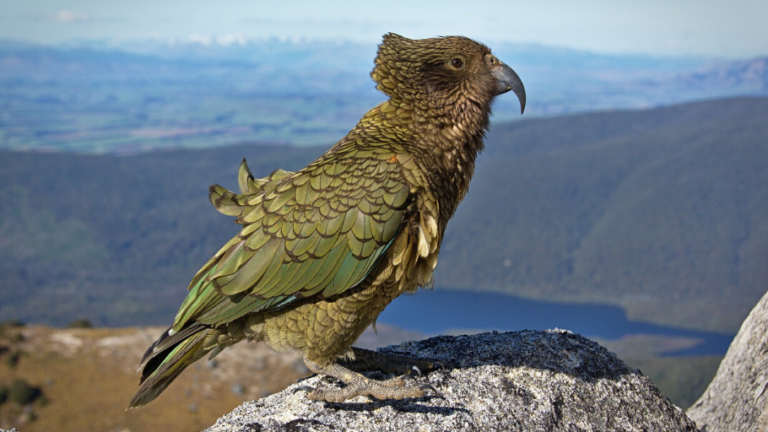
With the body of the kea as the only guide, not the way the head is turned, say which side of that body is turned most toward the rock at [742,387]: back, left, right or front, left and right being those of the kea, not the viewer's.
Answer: front

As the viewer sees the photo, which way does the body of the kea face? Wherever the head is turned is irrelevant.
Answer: to the viewer's right
